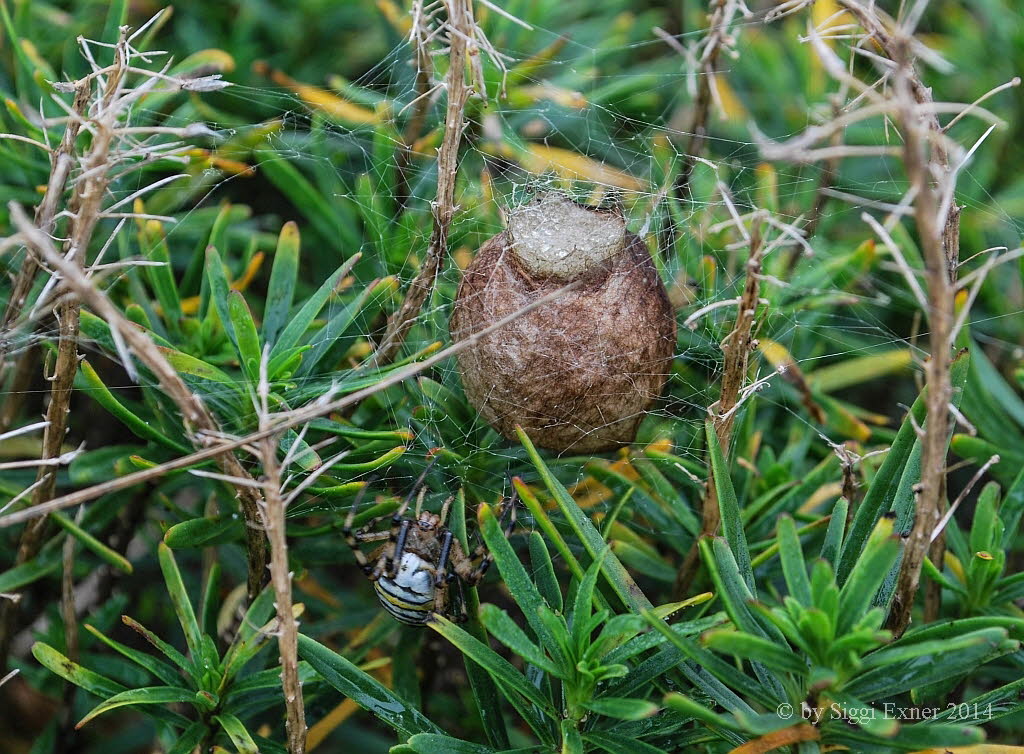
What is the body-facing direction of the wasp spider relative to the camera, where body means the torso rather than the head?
away from the camera
